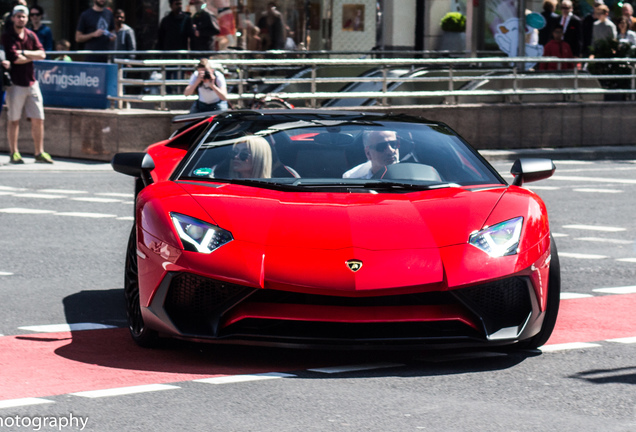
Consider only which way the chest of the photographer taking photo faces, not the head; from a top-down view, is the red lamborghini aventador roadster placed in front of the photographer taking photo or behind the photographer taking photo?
in front

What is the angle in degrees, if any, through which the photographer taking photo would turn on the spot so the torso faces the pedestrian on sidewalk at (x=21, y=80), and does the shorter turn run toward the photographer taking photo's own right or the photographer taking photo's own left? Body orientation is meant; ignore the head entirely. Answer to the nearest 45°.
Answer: approximately 90° to the photographer taking photo's own right

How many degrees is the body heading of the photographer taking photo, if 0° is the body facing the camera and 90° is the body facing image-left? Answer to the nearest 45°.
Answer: approximately 0°

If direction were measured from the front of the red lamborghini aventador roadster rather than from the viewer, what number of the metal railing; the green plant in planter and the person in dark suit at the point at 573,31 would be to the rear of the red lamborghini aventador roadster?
3

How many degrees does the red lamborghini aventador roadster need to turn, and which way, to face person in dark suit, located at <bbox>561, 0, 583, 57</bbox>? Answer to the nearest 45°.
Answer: approximately 180°

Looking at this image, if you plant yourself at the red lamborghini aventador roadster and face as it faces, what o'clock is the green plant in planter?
The green plant in planter is roughly at 6 o'clock from the red lamborghini aventador roadster.

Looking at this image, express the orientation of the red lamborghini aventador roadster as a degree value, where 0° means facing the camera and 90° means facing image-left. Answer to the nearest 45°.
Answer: approximately 0°
